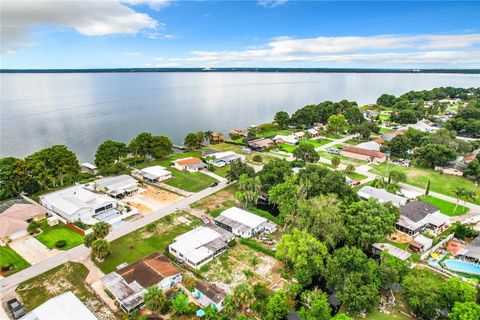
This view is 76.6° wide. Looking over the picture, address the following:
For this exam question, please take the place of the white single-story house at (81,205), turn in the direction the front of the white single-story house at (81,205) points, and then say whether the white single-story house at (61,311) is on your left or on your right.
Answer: on your right

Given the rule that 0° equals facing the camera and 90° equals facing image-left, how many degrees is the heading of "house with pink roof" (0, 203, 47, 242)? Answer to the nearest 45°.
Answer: approximately 315°

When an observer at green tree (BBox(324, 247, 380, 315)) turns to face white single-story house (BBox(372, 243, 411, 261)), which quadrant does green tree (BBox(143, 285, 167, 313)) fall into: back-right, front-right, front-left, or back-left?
back-left

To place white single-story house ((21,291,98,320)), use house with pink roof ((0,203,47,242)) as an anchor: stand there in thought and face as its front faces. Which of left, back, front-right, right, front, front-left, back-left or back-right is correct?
front-right

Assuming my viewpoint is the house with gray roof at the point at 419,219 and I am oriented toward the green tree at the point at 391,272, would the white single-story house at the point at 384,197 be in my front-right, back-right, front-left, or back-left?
back-right

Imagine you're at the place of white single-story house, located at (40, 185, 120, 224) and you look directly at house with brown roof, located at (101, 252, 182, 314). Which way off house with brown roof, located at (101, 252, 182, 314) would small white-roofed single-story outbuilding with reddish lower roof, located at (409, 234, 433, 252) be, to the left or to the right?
left
